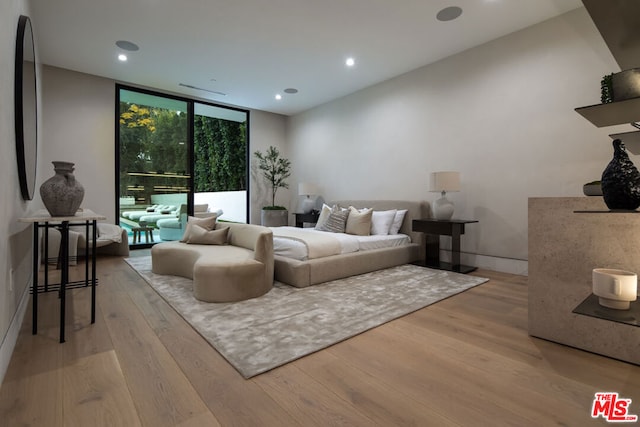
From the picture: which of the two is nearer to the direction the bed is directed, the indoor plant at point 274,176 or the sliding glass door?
the sliding glass door

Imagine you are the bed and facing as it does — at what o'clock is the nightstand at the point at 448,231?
The nightstand is roughly at 7 o'clock from the bed.

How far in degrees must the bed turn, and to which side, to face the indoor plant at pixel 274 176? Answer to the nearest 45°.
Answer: approximately 90° to its right

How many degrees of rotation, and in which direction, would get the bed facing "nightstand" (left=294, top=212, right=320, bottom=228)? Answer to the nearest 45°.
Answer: approximately 135° to its right

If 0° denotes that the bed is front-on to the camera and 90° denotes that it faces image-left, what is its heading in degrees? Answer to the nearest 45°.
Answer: approximately 45°

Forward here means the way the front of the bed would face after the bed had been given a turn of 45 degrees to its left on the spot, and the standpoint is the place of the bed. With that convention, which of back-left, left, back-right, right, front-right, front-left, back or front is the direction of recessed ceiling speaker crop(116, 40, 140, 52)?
right

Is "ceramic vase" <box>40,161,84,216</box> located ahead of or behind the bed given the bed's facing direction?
ahead

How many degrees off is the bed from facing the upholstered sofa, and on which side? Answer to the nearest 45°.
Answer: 0° — it already faces it

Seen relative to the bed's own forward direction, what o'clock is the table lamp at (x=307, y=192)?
The table lamp is roughly at 4 o'clock from the bed.

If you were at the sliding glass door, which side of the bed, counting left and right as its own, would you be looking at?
right
